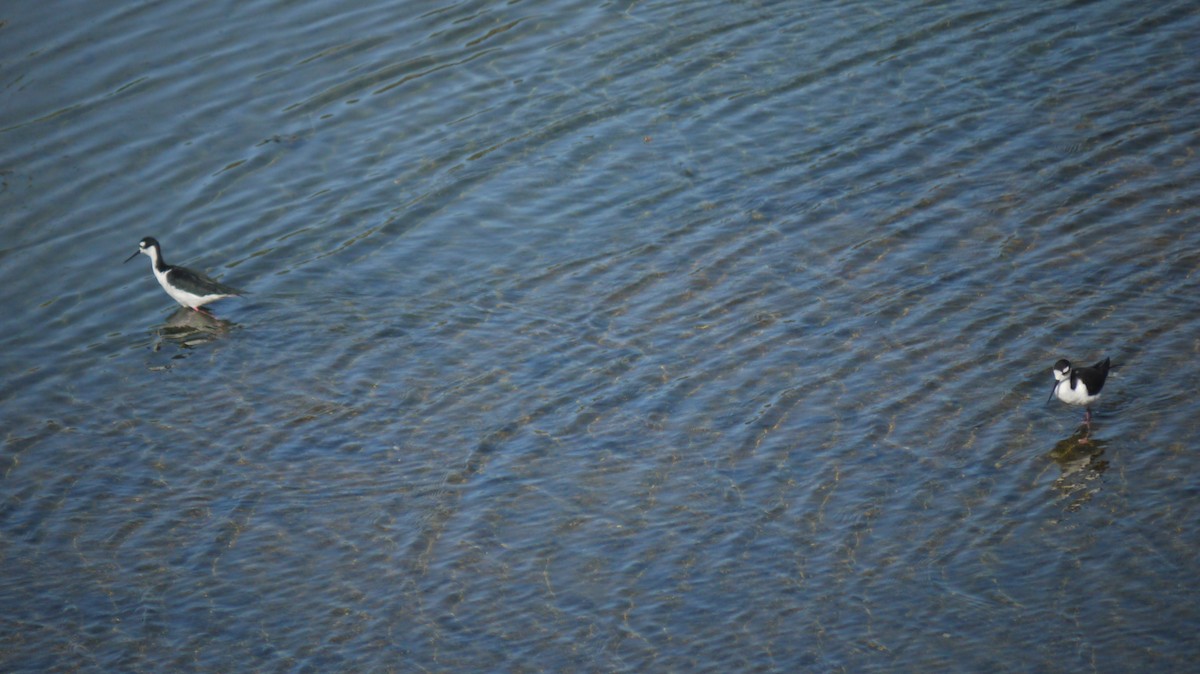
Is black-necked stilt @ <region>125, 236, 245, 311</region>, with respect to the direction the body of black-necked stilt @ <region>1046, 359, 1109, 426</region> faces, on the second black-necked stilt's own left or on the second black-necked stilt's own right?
on the second black-necked stilt's own right

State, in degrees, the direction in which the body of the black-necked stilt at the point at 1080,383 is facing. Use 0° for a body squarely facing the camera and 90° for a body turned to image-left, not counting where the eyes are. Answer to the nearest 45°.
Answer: approximately 45°

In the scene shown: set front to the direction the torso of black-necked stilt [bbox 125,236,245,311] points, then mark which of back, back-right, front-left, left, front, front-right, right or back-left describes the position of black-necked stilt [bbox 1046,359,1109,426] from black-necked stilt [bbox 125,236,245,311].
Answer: back-left

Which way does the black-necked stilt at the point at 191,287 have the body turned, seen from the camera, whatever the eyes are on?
to the viewer's left
